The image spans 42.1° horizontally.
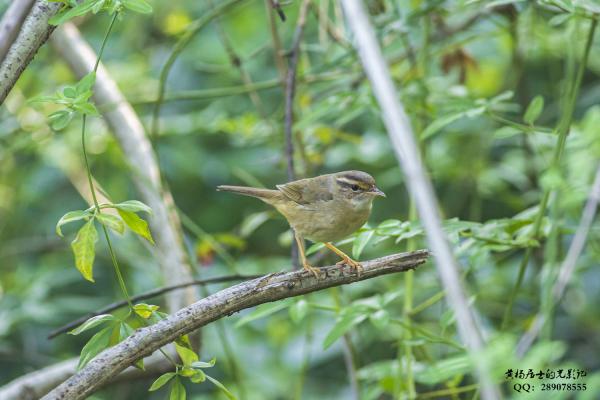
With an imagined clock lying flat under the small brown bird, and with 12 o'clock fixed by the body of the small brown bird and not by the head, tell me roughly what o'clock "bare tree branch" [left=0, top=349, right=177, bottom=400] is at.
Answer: The bare tree branch is roughly at 5 o'clock from the small brown bird.

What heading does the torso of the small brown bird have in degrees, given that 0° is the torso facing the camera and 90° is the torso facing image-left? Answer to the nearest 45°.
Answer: approximately 270°
